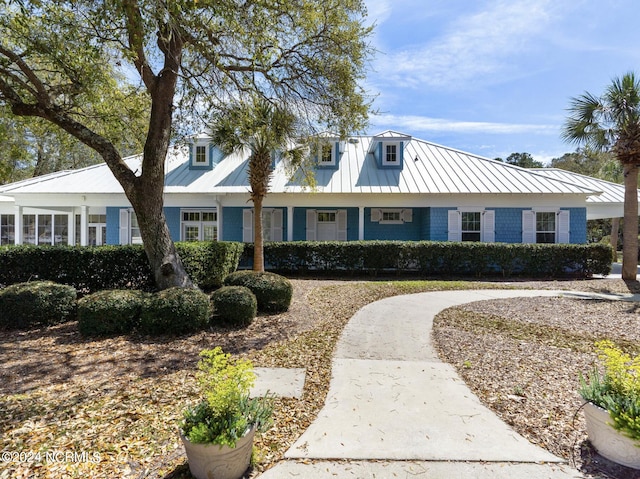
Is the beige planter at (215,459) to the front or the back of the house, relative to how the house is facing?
to the front

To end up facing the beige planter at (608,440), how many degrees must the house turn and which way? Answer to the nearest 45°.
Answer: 0° — it already faces it

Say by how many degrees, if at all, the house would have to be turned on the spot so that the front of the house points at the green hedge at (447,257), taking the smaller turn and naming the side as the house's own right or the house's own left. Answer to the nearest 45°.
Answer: approximately 45° to the house's own left

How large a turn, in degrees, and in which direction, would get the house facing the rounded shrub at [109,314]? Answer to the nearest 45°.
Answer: approximately 45° to its right

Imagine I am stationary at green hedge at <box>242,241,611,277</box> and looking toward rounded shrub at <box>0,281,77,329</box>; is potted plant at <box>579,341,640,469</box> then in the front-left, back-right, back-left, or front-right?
front-left

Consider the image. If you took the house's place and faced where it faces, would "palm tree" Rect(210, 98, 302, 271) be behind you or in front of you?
in front

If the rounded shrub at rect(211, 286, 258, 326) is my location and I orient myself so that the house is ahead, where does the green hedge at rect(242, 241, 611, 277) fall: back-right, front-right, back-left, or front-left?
front-right

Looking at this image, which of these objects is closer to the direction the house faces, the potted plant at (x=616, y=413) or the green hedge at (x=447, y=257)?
the potted plant

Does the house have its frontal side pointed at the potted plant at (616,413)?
yes

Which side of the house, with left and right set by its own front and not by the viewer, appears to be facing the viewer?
front
